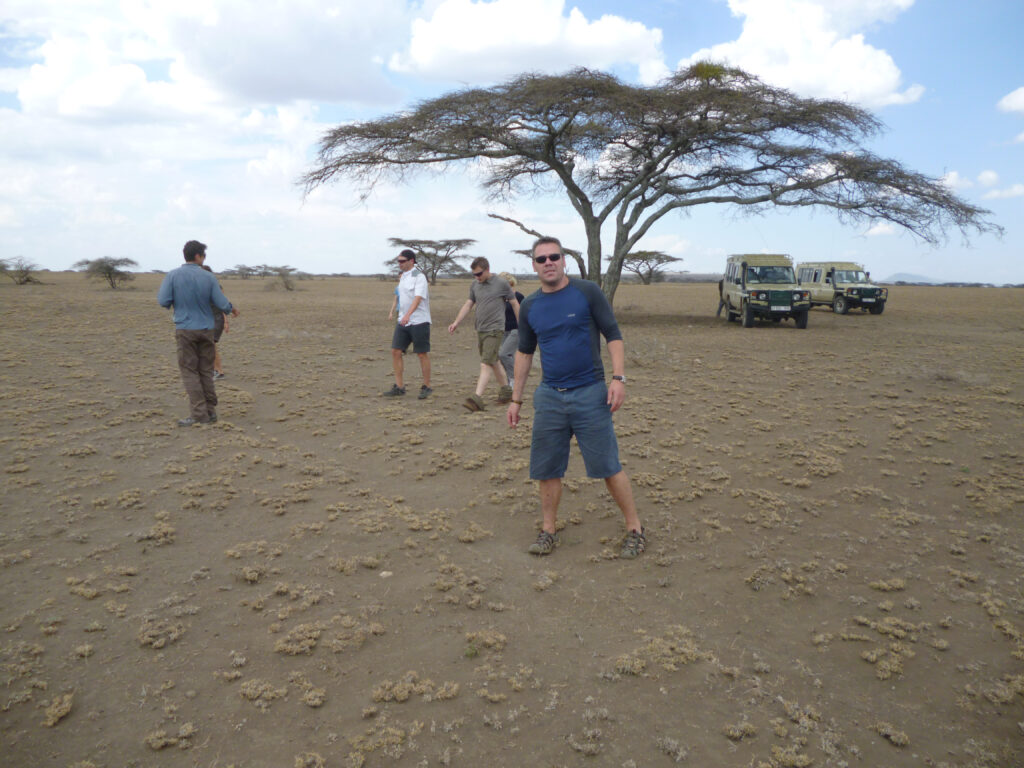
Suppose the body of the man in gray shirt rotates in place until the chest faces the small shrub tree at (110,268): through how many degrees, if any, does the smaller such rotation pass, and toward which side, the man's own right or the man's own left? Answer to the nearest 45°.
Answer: approximately 90° to the man's own right

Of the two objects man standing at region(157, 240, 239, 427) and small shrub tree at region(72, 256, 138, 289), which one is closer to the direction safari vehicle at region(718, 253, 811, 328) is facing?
the man standing

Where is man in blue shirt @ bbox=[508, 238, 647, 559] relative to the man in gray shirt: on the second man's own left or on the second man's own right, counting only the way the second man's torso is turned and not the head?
on the second man's own left

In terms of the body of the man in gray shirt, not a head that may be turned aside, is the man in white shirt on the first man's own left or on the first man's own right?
on the first man's own right

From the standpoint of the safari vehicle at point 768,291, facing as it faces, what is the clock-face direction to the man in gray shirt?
The man in gray shirt is roughly at 2 o'clock from the safari vehicle.

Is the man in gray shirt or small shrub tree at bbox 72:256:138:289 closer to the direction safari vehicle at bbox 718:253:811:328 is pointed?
the man in gray shirt

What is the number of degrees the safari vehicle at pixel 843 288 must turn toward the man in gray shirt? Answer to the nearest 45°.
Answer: approximately 45° to its right

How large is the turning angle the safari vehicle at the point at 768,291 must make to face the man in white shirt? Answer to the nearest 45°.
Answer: approximately 45° to its right

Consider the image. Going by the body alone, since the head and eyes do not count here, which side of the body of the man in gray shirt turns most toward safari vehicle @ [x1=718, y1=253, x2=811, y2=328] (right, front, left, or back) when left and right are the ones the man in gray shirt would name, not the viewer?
back

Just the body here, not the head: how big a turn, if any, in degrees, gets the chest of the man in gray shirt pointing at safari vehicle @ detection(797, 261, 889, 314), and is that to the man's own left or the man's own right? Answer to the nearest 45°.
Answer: approximately 180°
